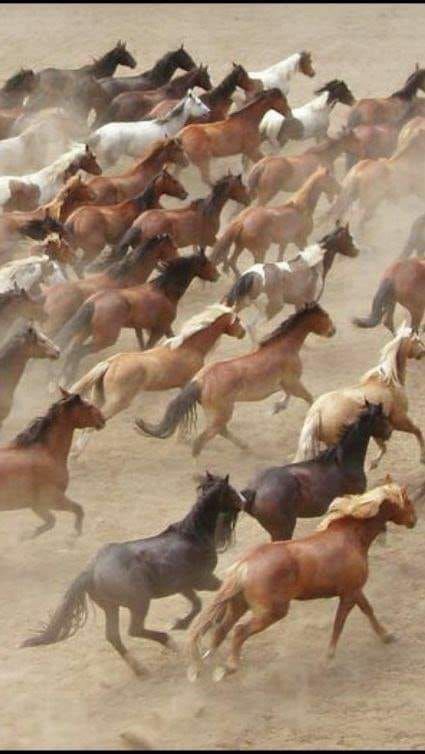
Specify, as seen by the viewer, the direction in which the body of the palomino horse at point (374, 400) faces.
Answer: to the viewer's right

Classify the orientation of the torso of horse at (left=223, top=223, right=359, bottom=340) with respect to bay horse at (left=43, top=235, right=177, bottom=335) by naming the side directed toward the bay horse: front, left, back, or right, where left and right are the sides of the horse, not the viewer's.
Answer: back

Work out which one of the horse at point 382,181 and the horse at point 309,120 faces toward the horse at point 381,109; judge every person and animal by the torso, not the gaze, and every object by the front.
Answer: the horse at point 309,120

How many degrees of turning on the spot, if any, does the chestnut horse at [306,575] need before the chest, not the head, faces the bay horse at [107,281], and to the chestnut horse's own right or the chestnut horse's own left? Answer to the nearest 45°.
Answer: approximately 90° to the chestnut horse's own left

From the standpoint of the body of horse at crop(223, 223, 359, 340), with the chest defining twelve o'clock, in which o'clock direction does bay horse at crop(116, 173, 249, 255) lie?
The bay horse is roughly at 8 o'clock from the horse.

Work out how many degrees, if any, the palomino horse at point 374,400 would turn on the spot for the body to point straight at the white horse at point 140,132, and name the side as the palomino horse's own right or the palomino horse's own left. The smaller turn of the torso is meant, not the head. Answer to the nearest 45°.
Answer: approximately 90° to the palomino horse's own left

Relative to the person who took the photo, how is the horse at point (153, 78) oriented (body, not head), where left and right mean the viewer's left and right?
facing to the right of the viewer

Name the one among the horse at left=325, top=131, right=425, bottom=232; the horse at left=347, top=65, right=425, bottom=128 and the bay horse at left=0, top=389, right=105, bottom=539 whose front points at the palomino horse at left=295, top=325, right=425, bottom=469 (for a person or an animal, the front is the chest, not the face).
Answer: the bay horse

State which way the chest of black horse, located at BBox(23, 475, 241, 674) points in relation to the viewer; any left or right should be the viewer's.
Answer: facing to the right of the viewer

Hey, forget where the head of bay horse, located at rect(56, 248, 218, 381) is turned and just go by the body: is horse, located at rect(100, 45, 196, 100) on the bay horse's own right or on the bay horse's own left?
on the bay horse's own left

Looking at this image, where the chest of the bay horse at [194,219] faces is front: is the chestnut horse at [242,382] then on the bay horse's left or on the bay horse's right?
on the bay horse's right

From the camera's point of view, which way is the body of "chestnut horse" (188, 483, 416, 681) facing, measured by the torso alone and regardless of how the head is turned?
to the viewer's right

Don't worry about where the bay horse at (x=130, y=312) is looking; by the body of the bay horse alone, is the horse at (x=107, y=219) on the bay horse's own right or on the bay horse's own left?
on the bay horse's own left

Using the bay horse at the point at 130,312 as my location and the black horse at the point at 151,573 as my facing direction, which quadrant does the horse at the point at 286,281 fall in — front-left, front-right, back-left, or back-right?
back-left

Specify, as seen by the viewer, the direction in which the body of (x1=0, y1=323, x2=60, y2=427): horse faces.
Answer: to the viewer's right

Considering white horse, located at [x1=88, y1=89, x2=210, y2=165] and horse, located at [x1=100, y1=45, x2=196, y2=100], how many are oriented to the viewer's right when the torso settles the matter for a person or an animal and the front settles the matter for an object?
2
